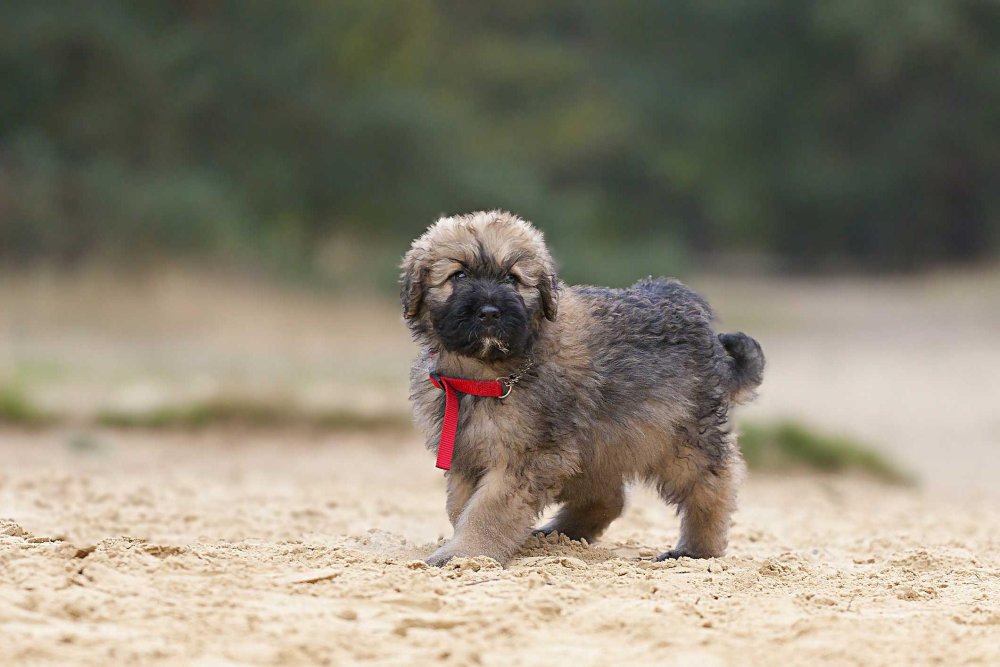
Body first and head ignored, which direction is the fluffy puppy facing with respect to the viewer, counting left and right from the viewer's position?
facing the viewer and to the left of the viewer
